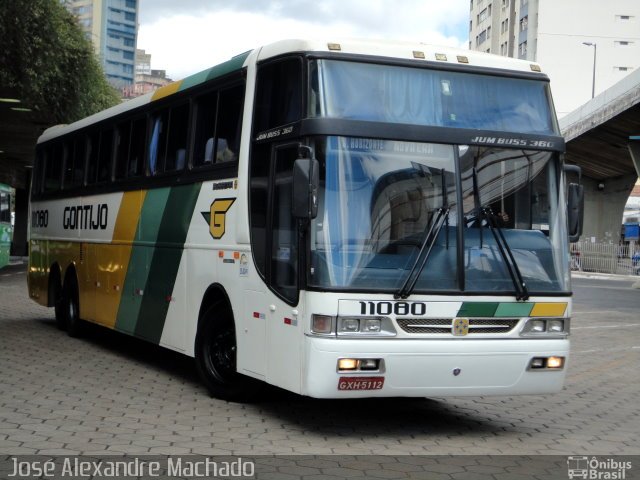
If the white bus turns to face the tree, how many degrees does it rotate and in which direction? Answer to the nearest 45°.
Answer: approximately 180°

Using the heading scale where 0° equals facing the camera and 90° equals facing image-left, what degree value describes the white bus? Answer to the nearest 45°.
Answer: approximately 315°
